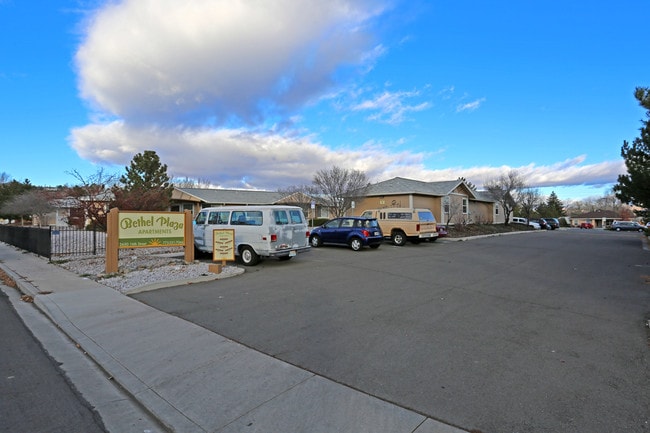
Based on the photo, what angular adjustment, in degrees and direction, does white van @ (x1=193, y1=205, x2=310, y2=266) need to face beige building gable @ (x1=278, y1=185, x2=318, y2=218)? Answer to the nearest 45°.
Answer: approximately 45° to its right

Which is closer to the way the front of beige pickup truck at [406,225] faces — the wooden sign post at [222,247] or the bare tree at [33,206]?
the bare tree

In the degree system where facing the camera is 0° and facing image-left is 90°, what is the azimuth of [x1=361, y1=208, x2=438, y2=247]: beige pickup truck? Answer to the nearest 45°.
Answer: approximately 135°

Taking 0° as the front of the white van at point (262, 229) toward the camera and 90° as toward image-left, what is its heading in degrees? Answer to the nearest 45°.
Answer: approximately 135°

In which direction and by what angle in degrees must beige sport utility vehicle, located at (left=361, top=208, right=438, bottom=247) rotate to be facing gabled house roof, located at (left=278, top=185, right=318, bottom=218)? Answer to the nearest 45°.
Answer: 0° — it already faces it

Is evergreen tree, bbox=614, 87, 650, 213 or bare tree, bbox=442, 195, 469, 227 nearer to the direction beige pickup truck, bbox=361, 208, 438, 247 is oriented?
the bare tree

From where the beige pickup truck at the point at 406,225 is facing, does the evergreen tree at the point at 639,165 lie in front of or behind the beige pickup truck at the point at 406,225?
behind
